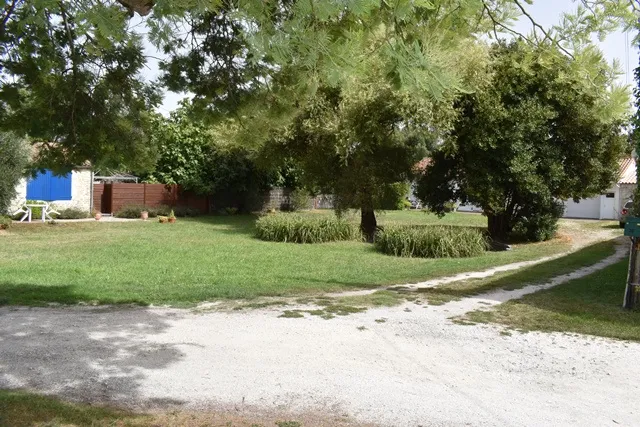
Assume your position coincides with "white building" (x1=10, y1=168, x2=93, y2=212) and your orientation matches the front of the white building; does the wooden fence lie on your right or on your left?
on your left

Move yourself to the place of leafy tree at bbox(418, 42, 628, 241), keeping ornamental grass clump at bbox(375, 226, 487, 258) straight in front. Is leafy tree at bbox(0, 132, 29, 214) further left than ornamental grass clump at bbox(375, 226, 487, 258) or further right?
right

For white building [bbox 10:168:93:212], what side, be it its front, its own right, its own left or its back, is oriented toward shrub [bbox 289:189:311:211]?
left

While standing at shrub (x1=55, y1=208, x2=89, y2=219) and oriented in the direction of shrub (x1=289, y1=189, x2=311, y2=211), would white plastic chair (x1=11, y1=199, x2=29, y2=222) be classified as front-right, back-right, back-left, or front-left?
back-right

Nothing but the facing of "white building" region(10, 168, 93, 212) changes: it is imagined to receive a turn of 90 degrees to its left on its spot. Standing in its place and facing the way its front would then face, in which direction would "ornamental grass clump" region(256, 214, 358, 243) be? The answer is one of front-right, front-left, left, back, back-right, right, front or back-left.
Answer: front-right

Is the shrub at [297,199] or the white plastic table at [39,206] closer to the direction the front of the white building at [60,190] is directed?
the white plastic table

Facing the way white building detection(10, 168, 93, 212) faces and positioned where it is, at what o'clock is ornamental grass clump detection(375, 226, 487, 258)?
The ornamental grass clump is roughly at 11 o'clock from the white building.

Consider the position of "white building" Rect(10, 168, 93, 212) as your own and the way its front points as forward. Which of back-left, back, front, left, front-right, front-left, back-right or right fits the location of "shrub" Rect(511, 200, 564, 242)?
front-left

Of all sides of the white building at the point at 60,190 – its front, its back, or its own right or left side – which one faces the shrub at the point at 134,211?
left

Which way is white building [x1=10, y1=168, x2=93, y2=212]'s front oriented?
toward the camera

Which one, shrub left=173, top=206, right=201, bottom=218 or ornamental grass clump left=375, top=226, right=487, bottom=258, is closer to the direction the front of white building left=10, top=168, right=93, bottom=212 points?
the ornamental grass clump

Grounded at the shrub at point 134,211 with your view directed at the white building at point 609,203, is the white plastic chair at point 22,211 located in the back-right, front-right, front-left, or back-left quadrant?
back-right

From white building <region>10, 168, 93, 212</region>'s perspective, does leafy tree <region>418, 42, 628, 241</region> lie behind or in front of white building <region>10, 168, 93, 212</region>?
in front

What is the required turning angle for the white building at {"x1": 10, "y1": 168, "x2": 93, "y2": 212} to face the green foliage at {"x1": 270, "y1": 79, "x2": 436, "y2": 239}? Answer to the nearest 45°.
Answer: approximately 45° to its left
